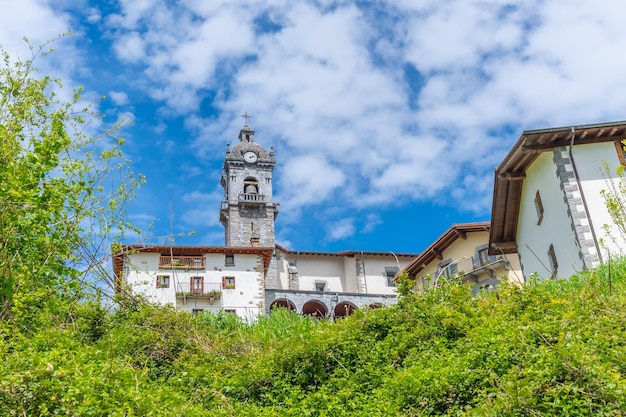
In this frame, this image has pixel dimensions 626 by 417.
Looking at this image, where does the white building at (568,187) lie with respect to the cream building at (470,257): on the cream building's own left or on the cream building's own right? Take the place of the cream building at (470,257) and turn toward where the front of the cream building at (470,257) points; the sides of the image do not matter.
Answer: on the cream building's own left

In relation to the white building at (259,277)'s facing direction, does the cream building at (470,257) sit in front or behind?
in front

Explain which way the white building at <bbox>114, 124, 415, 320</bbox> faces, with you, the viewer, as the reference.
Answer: facing the viewer

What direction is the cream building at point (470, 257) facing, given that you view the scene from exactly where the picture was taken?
facing the viewer and to the left of the viewer

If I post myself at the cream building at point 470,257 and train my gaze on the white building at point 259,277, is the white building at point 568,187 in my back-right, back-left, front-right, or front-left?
back-left

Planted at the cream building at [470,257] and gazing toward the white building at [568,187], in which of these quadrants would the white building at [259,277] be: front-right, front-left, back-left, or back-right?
back-right

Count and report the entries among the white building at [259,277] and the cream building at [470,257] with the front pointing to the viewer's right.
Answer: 0

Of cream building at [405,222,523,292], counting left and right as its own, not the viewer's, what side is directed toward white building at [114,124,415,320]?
right
